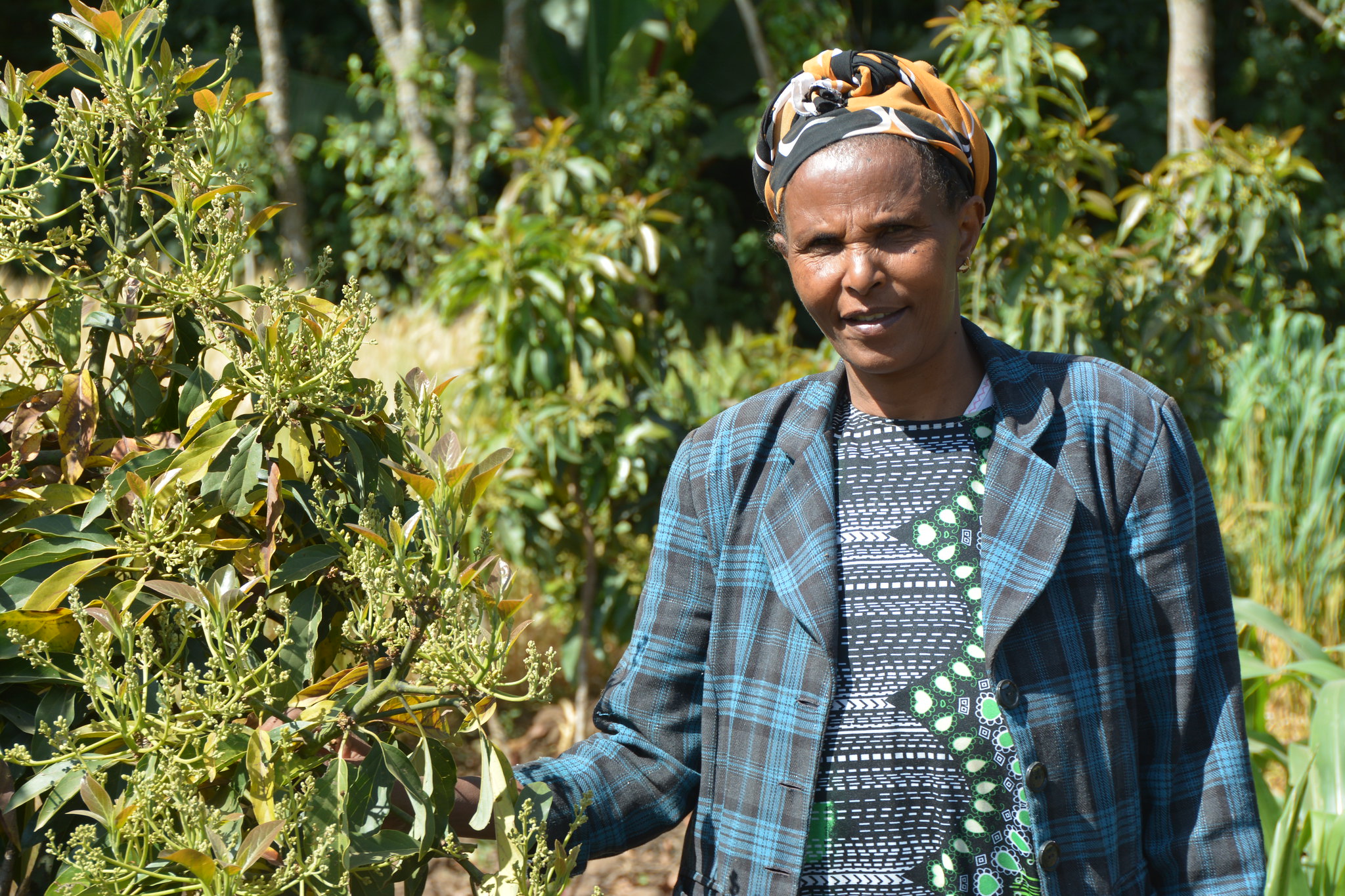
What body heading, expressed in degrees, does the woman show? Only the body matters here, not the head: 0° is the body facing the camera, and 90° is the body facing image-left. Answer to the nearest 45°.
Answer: approximately 0°

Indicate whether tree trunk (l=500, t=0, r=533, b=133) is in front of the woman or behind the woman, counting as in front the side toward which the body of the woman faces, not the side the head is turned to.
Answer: behind

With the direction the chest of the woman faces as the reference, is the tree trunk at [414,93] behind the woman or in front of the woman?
behind

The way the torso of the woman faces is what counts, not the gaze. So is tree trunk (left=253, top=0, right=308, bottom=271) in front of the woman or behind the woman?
behind

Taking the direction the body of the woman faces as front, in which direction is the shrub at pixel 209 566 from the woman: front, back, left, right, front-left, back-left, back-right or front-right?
front-right

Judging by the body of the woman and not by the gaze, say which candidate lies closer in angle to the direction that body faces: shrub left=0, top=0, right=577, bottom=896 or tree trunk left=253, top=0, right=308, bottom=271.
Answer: the shrub
